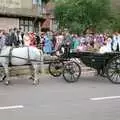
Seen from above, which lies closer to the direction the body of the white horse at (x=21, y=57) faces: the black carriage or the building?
the building

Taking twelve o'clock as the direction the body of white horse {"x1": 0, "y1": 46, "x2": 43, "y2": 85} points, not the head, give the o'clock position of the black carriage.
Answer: The black carriage is roughly at 6 o'clock from the white horse.

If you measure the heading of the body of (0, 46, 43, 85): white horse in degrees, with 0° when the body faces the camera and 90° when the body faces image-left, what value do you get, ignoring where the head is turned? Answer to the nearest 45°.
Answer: approximately 90°

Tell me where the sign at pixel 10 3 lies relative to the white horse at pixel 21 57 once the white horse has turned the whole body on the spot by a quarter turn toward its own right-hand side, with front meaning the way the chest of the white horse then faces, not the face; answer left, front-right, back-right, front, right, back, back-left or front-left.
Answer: front

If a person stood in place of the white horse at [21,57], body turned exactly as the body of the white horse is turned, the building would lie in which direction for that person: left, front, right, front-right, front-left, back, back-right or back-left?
right
